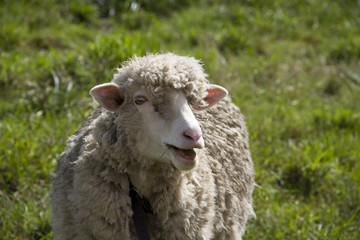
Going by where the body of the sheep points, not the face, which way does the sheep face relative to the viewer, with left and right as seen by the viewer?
facing the viewer
